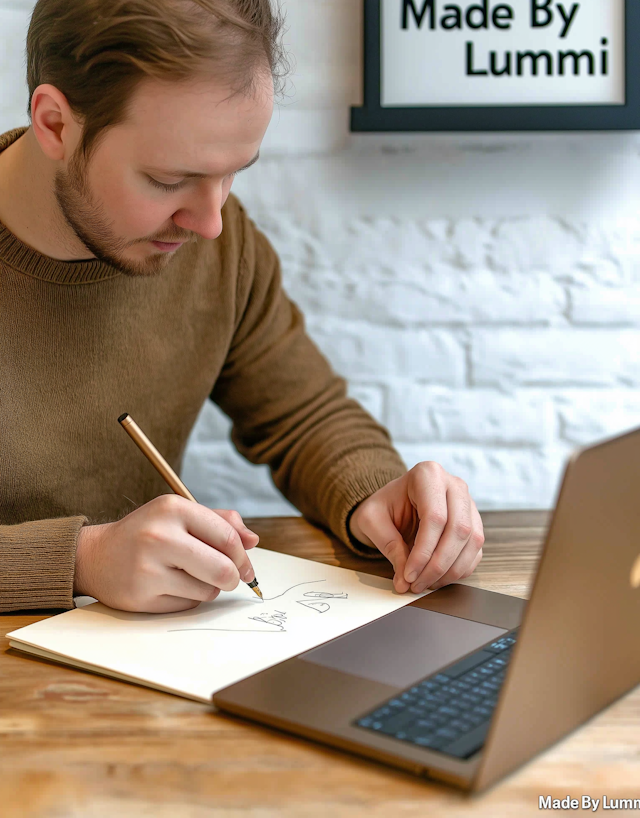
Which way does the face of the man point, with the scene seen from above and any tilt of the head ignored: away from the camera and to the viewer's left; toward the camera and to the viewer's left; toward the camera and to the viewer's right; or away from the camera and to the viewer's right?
toward the camera and to the viewer's right

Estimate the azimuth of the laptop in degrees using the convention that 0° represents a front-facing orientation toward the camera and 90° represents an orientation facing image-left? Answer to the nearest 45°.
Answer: approximately 135°

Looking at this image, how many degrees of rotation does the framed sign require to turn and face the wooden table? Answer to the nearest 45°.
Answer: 0° — it already faces it

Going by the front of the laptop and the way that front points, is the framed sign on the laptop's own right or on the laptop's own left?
on the laptop's own right

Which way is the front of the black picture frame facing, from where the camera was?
facing the viewer

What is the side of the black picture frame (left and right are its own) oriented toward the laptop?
front

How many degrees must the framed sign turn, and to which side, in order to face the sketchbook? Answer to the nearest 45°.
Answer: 0° — it already faces it

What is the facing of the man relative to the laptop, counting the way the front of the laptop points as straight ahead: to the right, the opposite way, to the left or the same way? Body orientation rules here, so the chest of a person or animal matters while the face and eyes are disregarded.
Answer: the opposite way

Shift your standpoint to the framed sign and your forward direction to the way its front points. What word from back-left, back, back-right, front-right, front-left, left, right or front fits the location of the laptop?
front

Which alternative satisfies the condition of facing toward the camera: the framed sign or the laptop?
the framed sign

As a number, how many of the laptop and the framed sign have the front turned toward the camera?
1

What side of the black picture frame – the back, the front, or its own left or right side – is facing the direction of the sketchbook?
front

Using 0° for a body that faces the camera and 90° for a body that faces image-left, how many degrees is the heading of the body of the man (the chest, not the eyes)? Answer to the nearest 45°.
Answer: approximately 315°
